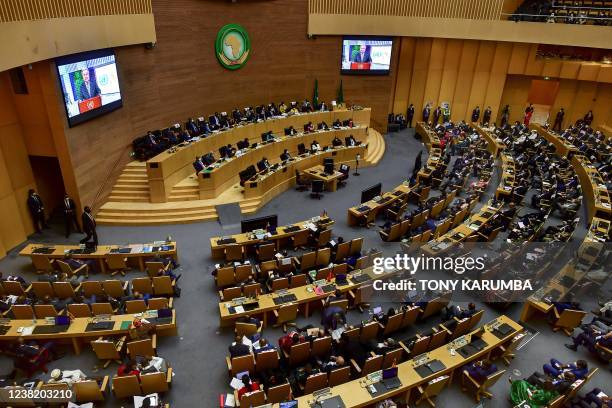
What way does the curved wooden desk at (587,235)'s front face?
to the viewer's left

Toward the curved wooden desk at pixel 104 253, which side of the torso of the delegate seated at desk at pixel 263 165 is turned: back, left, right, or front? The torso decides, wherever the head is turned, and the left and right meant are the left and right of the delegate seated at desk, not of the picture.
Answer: right

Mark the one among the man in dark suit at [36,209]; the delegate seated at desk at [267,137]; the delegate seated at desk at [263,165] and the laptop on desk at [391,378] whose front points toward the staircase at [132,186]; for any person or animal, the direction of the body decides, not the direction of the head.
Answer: the man in dark suit

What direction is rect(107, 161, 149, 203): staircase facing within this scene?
toward the camera

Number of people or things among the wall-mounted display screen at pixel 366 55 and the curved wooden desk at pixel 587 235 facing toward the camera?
1

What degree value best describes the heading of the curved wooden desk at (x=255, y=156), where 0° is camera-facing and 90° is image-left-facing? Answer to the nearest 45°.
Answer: approximately 315°

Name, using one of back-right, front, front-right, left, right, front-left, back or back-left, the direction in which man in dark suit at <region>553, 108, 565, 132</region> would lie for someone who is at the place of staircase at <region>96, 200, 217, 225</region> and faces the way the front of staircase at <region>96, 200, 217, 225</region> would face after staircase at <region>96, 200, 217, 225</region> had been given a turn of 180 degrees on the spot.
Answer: right

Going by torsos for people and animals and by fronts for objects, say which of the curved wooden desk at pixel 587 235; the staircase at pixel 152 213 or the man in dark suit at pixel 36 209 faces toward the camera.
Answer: the staircase

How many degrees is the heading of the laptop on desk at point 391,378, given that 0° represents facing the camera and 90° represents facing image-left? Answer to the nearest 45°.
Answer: approximately 315°

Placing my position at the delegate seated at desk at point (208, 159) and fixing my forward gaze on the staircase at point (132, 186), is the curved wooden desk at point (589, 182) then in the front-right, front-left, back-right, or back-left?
back-left

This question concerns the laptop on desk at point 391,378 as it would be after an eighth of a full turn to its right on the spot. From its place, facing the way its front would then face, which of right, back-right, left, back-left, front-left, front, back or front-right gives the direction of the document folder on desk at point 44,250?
right

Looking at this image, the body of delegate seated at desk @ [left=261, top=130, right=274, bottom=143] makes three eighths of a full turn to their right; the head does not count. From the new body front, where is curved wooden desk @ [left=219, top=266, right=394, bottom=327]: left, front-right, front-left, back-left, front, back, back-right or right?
left

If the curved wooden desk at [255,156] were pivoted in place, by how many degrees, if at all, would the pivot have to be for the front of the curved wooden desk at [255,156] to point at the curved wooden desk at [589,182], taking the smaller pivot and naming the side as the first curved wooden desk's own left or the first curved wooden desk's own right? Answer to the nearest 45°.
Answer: approximately 45° to the first curved wooden desk's own left

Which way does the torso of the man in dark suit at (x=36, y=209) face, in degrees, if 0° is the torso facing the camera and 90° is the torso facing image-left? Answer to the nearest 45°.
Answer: approximately 270°

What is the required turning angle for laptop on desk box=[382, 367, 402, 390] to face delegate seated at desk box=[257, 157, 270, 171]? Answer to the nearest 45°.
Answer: approximately 180°

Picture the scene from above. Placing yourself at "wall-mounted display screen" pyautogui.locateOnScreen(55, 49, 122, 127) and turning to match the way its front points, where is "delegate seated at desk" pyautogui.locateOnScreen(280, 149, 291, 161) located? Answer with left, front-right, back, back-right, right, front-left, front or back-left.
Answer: front-left

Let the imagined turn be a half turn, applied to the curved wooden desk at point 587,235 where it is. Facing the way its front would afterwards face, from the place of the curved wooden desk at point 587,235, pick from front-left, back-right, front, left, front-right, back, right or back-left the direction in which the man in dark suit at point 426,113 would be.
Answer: back-left
